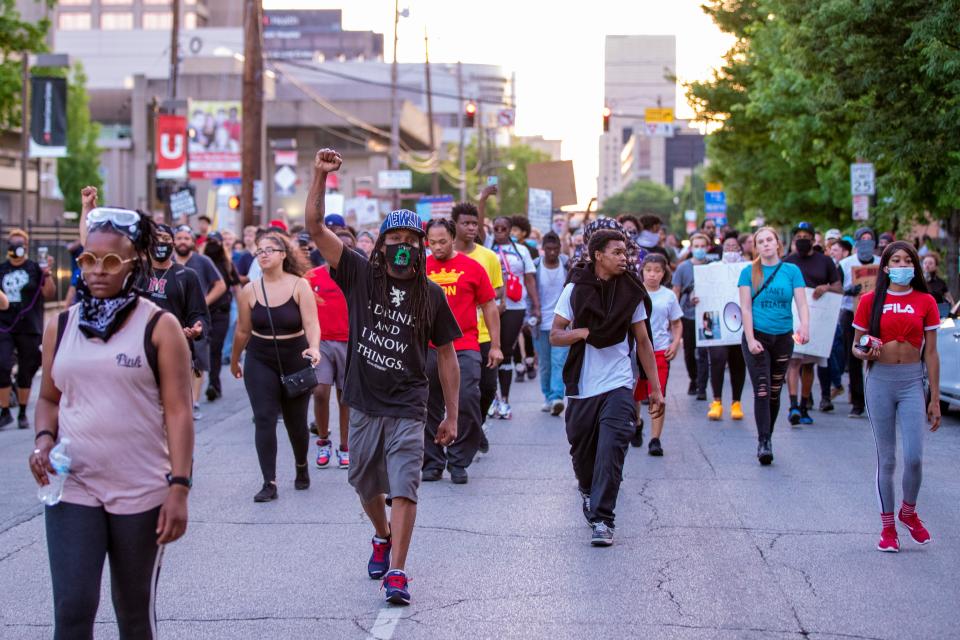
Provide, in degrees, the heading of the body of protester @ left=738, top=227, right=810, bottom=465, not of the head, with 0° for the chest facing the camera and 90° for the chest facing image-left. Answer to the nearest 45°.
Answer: approximately 0°
